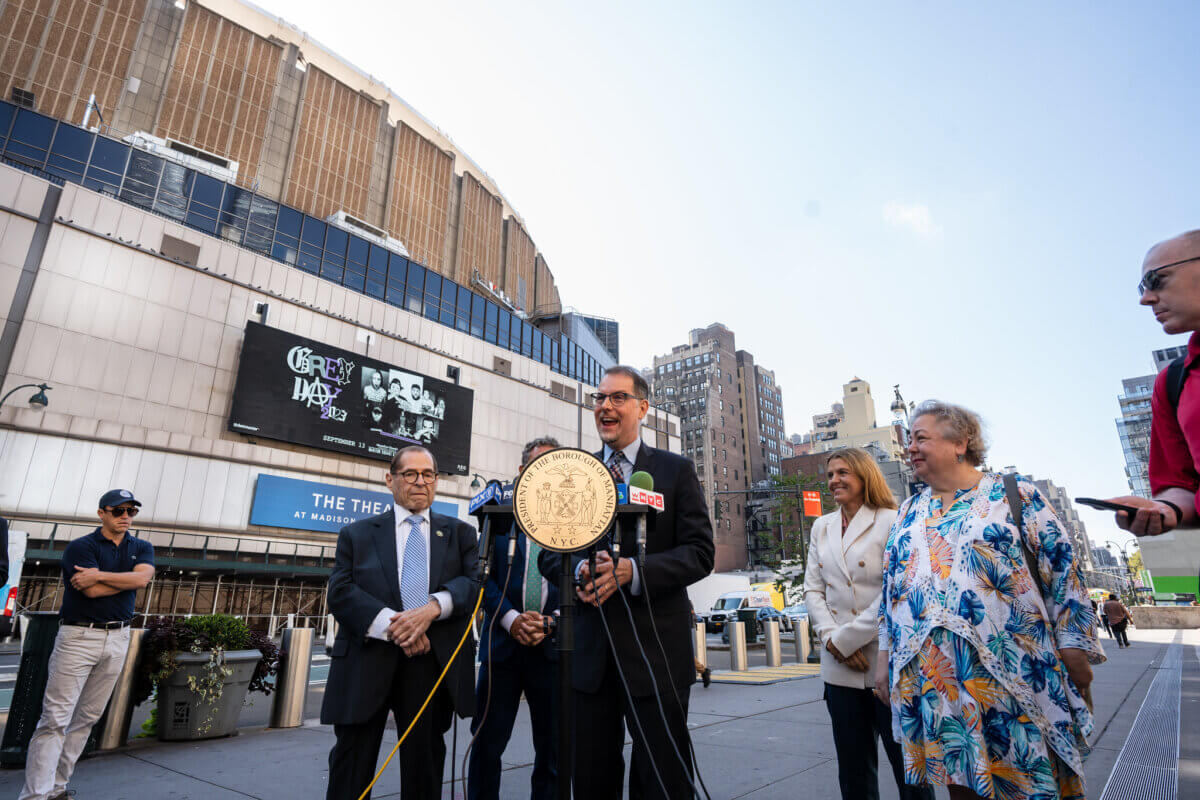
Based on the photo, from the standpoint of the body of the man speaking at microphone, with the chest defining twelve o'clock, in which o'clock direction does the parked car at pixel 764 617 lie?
The parked car is roughly at 5 o'clock from the man speaking at microphone.

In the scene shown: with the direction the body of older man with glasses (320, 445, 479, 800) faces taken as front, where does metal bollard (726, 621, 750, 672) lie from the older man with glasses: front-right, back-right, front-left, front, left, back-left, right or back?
back-left

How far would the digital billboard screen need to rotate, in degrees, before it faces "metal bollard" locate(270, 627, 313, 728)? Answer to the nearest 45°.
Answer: approximately 45° to its right

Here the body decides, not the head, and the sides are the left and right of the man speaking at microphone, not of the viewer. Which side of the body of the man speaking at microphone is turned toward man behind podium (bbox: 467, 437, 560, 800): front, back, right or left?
right

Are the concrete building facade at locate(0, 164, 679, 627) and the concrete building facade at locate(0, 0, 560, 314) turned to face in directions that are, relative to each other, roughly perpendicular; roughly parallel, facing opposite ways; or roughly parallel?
roughly parallel

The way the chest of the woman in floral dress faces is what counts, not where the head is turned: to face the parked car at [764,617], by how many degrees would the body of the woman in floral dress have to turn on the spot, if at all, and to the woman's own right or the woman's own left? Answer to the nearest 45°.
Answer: approximately 135° to the woman's own right

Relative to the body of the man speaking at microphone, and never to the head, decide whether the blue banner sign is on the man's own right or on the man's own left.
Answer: on the man's own right

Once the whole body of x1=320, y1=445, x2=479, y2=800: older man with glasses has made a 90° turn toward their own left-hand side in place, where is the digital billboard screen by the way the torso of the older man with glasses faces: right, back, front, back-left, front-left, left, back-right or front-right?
left

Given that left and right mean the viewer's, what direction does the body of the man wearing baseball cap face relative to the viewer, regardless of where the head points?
facing the viewer and to the right of the viewer

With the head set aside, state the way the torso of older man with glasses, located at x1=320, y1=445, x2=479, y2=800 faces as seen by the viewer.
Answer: toward the camera

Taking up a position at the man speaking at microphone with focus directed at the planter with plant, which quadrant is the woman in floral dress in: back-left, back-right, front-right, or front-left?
back-right

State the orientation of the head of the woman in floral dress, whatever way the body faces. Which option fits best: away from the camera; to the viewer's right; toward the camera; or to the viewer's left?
to the viewer's left

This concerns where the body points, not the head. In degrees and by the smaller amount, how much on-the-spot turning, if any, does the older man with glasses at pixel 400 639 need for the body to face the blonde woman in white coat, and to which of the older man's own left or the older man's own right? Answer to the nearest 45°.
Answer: approximately 90° to the older man's own left

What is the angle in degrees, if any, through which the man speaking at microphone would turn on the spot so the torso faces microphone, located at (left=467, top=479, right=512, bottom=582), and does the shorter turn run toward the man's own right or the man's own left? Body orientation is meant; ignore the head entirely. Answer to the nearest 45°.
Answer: approximately 45° to the man's own right

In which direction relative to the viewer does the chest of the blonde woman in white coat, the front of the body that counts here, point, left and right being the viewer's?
facing the viewer and to the left of the viewer

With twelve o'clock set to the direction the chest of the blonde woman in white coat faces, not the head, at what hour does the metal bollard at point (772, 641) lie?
The metal bollard is roughly at 4 o'clock from the blonde woman in white coat.
